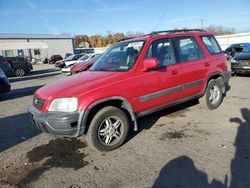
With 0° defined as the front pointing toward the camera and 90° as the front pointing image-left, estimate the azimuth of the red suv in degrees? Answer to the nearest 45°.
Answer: approximately 45°

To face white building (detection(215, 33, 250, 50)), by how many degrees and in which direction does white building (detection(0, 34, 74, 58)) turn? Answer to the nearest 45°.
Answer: approximately 45° to its left

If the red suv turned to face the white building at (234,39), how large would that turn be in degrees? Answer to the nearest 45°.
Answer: approximately 180°

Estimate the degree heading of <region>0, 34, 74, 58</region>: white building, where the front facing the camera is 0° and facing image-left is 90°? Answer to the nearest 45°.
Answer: approximately 0°

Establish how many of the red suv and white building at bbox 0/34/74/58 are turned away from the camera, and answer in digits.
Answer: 0

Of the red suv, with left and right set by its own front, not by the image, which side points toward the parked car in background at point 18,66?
right

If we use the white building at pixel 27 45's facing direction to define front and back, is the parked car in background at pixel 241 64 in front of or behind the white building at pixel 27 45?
in front

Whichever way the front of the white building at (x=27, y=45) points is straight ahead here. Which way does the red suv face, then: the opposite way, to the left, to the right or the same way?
to the right

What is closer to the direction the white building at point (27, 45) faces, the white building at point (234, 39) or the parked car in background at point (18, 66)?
the parked car in background

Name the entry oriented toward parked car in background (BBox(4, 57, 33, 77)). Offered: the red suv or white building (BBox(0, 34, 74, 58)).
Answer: the white building

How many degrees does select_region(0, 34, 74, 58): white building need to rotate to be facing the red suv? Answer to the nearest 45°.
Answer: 0° — it already faces it

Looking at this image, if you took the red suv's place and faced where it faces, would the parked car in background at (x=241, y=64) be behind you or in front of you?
behind
